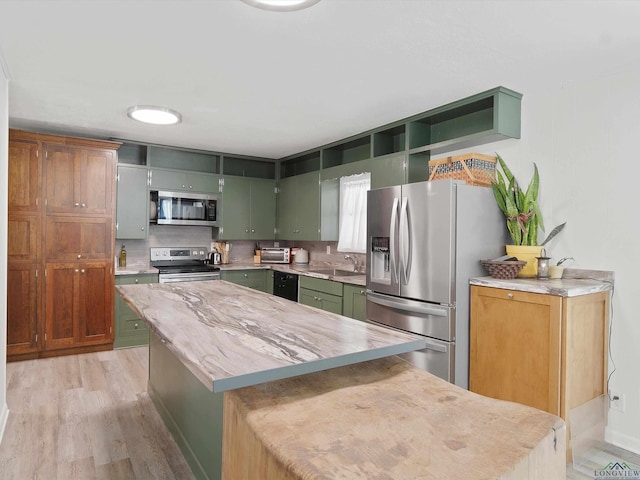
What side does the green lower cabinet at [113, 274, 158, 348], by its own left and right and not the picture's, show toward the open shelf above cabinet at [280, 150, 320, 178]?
left

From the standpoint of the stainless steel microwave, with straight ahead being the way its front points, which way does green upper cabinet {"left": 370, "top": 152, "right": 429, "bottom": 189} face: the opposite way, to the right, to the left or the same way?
to the right

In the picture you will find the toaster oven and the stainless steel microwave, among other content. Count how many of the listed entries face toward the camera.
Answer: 2

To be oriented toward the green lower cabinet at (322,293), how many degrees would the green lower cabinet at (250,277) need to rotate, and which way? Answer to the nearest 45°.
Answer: approximately 45° to its left

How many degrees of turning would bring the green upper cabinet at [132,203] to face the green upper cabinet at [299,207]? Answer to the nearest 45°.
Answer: approximately 90° to its left

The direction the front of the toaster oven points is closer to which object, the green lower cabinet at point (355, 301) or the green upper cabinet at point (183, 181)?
the green lower cabinet

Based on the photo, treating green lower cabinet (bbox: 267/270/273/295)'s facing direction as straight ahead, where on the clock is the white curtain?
The white curtain is roughly at 9 o'clock from the green lower cabinet.
